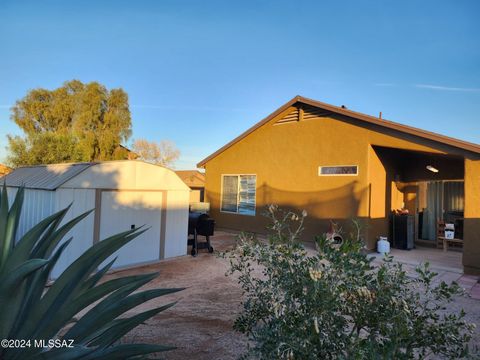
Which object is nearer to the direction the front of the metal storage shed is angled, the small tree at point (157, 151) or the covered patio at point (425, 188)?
the covered patio

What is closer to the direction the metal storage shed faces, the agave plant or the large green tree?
the agave plant

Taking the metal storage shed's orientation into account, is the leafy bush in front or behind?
in front

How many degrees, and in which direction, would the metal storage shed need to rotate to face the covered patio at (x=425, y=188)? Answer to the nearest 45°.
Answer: approximately 45° to its left

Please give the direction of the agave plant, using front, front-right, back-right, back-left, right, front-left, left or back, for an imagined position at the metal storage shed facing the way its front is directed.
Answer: front-right

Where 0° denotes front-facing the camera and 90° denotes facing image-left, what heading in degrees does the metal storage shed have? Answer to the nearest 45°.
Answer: approximately 315°

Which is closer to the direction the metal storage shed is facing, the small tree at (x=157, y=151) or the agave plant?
the agave plant

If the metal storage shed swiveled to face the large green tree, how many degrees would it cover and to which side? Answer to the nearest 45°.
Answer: approximately 135° to its left

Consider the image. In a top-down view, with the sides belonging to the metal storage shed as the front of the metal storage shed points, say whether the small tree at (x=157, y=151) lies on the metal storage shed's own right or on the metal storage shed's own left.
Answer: on the metal storage shed's own left
